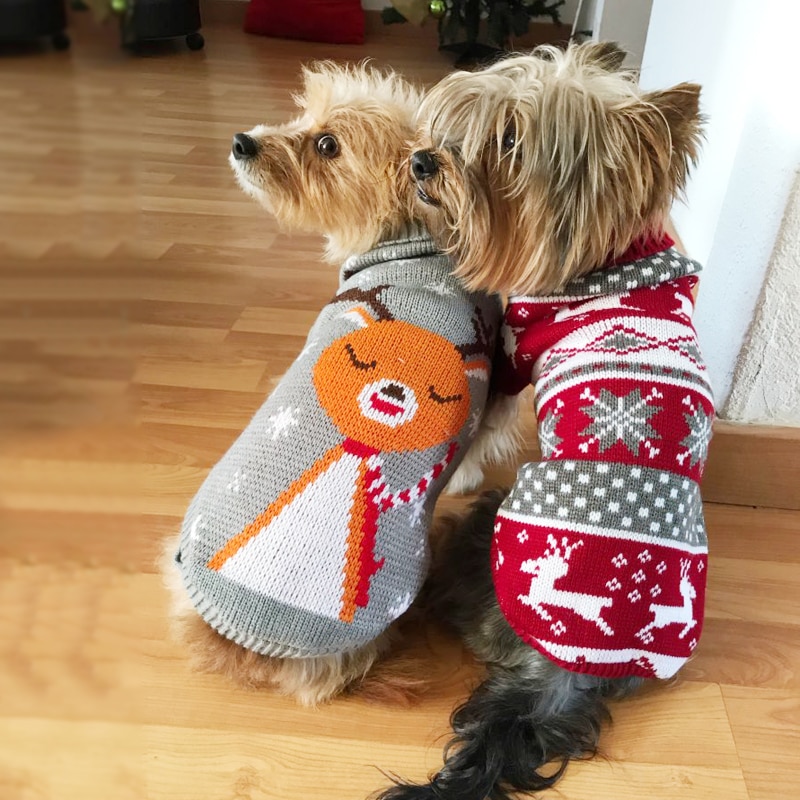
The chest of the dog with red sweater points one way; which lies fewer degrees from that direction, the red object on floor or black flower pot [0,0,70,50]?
the red object on floor

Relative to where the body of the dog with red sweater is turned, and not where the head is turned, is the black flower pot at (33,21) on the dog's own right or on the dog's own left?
on the dog's own left

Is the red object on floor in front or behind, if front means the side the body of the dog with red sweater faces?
in front

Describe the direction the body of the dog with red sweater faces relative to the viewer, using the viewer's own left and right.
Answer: facing away from the viewer and to the left of the viewer
